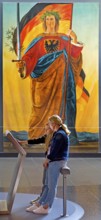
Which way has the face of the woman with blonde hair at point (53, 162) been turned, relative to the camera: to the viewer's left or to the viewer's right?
to the viewer's left

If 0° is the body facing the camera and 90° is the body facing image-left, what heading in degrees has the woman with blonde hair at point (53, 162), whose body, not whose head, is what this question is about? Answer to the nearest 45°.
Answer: approximately 90°
